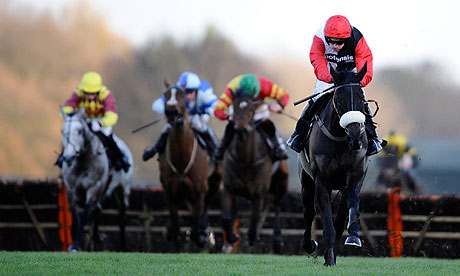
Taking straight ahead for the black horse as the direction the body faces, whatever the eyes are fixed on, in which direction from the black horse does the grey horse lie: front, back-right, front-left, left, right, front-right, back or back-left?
back-right

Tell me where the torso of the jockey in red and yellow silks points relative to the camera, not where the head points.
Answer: toward the camera

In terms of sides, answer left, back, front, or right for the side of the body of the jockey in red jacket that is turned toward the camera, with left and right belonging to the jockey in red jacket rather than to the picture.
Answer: front

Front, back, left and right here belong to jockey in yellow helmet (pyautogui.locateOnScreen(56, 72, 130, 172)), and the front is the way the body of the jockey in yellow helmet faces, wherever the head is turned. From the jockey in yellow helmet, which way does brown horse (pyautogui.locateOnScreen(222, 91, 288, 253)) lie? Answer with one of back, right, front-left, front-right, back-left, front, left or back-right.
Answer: left

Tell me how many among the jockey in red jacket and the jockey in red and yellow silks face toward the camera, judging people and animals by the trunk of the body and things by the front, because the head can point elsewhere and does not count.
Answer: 2

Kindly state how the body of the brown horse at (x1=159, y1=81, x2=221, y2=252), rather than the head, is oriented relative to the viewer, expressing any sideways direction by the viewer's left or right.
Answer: facing the viewer

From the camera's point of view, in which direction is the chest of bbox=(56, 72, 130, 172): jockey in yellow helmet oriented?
toward the camera

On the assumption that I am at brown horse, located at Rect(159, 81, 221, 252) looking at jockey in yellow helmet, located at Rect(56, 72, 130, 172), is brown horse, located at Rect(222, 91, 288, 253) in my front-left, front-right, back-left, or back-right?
back-right
